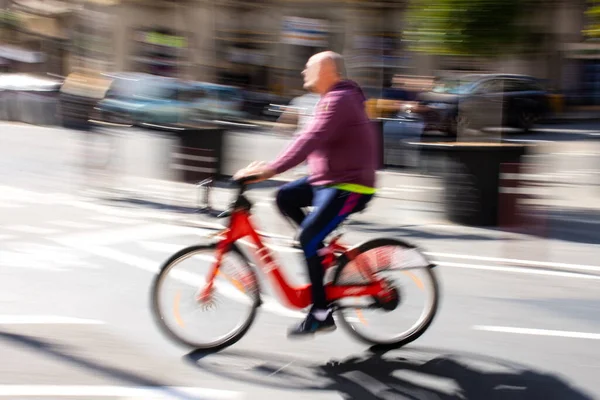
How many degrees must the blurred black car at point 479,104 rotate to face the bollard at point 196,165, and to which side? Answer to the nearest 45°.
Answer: approximately 45° to its left

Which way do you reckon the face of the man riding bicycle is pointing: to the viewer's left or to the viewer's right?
to the viewer's left

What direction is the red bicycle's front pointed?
to the viewer's left

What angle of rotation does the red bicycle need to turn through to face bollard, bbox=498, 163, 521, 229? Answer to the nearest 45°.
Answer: approximately 135° to its right

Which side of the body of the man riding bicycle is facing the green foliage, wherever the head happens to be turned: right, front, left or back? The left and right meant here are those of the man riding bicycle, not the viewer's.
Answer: right

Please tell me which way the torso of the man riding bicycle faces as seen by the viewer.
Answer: to the viewer's left

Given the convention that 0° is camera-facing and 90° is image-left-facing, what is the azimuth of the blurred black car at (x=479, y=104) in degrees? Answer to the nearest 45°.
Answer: approximately 45°

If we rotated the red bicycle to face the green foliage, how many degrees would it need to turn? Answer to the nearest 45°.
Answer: approximately 135° to its right

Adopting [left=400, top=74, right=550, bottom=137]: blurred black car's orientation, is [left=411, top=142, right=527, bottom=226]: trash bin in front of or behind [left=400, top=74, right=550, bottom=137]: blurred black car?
in front
